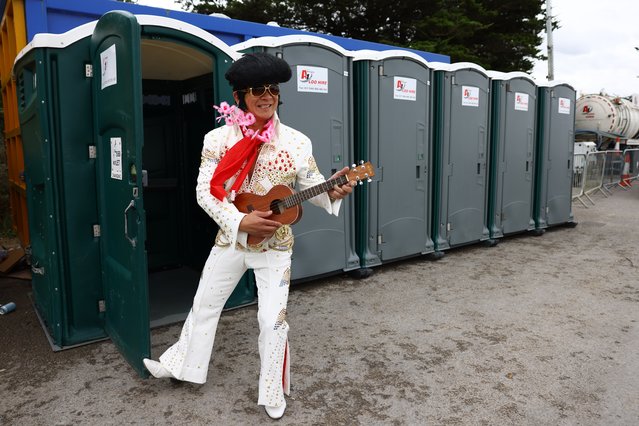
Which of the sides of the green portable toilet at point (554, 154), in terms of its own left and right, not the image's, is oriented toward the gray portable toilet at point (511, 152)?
right

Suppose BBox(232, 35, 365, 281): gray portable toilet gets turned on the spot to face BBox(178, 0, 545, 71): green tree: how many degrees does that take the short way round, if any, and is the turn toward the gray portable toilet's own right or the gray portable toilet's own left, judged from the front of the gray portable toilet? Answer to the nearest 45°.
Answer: approximately 135° to the gray portable toilet's own left

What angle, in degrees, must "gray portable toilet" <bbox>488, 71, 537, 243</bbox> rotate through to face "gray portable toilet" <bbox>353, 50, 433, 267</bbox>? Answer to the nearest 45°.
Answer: approximately 90° to its right

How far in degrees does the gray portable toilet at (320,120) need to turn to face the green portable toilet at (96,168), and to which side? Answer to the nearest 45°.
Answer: approximately 90° to its right

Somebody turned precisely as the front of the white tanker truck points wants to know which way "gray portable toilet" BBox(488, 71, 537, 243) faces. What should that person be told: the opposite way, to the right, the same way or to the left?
to the right

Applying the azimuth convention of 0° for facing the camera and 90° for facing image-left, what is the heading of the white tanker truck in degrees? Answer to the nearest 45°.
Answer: approximately 225°

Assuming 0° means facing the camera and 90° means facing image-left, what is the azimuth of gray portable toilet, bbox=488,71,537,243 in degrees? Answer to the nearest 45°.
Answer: approximately 315°

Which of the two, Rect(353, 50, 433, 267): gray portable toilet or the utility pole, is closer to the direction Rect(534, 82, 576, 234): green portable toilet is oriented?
the gray portable toilet

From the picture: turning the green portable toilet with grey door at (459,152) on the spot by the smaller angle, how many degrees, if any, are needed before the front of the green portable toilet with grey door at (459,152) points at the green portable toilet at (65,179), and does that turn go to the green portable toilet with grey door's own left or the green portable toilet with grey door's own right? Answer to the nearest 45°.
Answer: approximately 90° to the green portable toilet with grey door's own right

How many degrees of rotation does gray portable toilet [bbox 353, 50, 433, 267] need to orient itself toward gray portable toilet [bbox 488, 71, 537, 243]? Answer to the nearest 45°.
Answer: approximately 90° to its left

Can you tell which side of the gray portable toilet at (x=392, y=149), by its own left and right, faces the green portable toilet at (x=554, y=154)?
left
